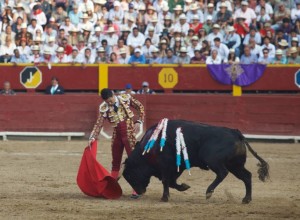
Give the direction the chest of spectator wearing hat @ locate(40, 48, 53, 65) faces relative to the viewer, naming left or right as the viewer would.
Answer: facing the viewer

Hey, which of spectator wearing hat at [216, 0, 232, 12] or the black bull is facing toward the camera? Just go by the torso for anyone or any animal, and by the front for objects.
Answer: the spectator wearing hat

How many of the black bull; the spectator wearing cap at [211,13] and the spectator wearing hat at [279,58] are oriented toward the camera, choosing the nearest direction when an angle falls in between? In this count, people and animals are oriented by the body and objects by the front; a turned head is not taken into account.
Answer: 2

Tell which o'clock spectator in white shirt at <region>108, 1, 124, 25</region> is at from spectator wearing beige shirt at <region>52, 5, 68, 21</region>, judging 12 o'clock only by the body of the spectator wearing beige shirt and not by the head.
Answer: The spectator in white shirt is roughly at 10 o'clock from the spectator wearing beige shirt.

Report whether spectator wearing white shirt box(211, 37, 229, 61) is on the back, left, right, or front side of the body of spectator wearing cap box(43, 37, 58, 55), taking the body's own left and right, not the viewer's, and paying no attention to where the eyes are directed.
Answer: left

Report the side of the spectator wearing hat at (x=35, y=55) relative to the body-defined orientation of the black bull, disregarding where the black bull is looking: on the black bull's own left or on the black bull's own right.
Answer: on the black bull's own right

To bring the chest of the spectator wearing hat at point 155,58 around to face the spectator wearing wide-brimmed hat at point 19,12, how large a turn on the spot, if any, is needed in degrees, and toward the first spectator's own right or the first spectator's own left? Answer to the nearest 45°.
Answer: approximately 90° to the first spectator's own right

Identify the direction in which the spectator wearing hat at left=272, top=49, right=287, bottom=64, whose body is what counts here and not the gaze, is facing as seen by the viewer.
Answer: toward the camera

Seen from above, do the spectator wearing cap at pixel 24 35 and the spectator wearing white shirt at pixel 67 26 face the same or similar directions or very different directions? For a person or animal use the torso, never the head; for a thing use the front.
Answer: same or similar directions

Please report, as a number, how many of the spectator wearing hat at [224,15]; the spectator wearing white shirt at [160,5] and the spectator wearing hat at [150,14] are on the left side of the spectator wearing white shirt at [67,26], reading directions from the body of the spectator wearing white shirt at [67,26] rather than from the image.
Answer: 3

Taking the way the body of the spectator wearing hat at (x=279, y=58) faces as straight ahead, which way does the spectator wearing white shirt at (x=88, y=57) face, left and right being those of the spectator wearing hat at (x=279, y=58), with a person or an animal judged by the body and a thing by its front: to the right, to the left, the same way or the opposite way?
the same way

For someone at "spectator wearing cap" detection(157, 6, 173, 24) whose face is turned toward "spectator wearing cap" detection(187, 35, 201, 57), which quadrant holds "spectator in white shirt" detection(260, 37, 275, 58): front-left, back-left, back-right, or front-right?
front-left

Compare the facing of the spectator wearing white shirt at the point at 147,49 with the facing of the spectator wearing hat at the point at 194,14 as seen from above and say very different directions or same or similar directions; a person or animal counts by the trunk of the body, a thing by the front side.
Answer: same or similar directions

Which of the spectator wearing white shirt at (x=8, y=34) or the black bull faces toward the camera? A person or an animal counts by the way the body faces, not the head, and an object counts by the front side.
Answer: the spectator wearing white shirt

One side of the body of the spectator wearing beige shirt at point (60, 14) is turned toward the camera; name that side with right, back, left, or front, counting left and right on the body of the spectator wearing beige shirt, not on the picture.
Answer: front

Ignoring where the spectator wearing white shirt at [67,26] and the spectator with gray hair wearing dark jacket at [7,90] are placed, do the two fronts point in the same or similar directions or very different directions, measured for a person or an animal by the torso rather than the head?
same or similar directions

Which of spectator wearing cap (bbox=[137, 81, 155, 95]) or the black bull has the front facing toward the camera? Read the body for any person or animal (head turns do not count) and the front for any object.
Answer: the spectator wearing cap
